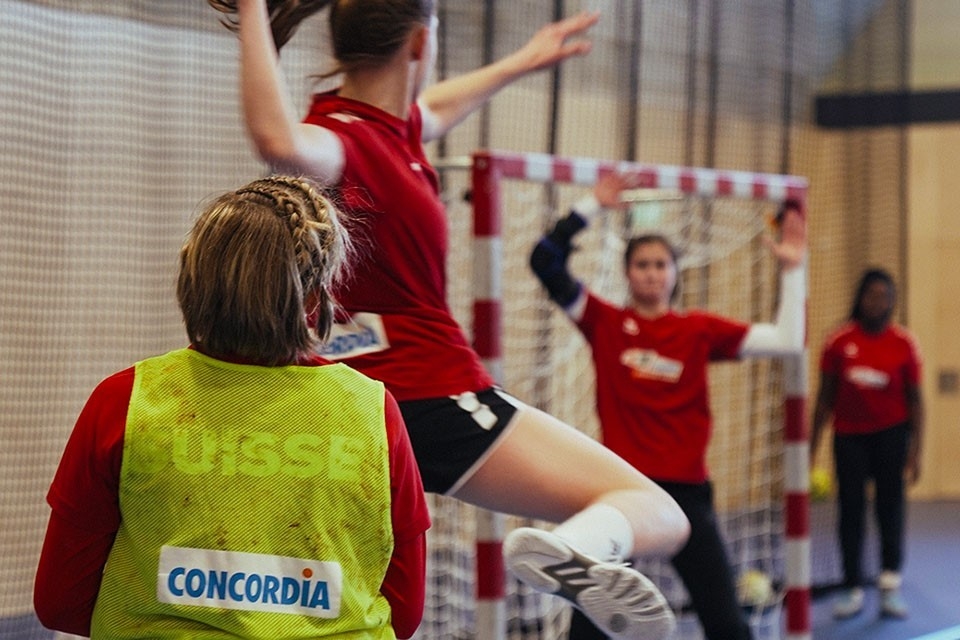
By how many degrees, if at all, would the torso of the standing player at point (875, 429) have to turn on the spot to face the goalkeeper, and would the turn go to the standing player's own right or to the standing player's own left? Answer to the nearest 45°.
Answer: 0° — they already face them

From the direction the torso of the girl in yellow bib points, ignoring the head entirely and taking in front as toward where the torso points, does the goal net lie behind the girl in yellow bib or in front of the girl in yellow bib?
in front

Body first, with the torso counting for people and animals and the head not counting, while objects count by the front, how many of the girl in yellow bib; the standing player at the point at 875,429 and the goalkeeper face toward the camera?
2

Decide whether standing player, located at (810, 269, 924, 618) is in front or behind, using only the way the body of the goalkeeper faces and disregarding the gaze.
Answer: behind

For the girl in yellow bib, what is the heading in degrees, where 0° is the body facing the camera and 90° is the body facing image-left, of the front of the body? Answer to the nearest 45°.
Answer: approximately 180°

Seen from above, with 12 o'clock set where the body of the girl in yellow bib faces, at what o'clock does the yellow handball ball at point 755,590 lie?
The yellow handball ball is roughly at 1 o'clock from the girl in yellow bib.

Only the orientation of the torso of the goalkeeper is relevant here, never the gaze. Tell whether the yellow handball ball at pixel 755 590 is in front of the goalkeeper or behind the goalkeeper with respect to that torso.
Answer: behind

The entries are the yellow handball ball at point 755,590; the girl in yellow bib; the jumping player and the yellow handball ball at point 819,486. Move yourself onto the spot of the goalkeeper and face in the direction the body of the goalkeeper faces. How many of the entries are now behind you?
2

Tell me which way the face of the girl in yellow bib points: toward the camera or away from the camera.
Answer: away from the camera

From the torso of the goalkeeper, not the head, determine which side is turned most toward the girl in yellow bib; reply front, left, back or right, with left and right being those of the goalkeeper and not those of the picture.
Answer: front

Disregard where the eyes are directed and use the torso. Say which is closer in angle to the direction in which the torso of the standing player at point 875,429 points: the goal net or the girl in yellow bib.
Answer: the girl in yellow bib

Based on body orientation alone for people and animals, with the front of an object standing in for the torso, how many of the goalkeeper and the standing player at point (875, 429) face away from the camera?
0

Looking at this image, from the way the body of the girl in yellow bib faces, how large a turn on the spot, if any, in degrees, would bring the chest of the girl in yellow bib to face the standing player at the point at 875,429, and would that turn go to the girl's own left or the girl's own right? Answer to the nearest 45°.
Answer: approximately 45° to the girl's own right

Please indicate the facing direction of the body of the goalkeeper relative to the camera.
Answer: toward the camera

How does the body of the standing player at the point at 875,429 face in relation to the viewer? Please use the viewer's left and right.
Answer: facing the viewer

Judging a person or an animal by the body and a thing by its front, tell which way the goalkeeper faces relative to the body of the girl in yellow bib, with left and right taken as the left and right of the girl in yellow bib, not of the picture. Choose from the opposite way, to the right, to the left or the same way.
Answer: the opposite way
